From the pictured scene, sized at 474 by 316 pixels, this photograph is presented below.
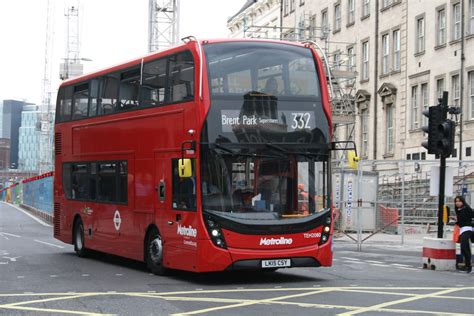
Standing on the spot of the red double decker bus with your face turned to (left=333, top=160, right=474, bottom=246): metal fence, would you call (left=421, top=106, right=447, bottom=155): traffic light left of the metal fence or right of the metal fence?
right

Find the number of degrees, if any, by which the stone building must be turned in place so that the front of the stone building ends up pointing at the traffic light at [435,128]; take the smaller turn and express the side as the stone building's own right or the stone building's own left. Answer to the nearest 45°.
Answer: approximately 45° to the stone building's own left

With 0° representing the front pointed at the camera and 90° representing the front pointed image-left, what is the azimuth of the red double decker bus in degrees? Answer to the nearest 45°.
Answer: approximately 315°

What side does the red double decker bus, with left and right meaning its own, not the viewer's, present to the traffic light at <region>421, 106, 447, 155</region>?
left

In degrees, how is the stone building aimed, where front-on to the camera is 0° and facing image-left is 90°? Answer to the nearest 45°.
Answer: approximately 45°
